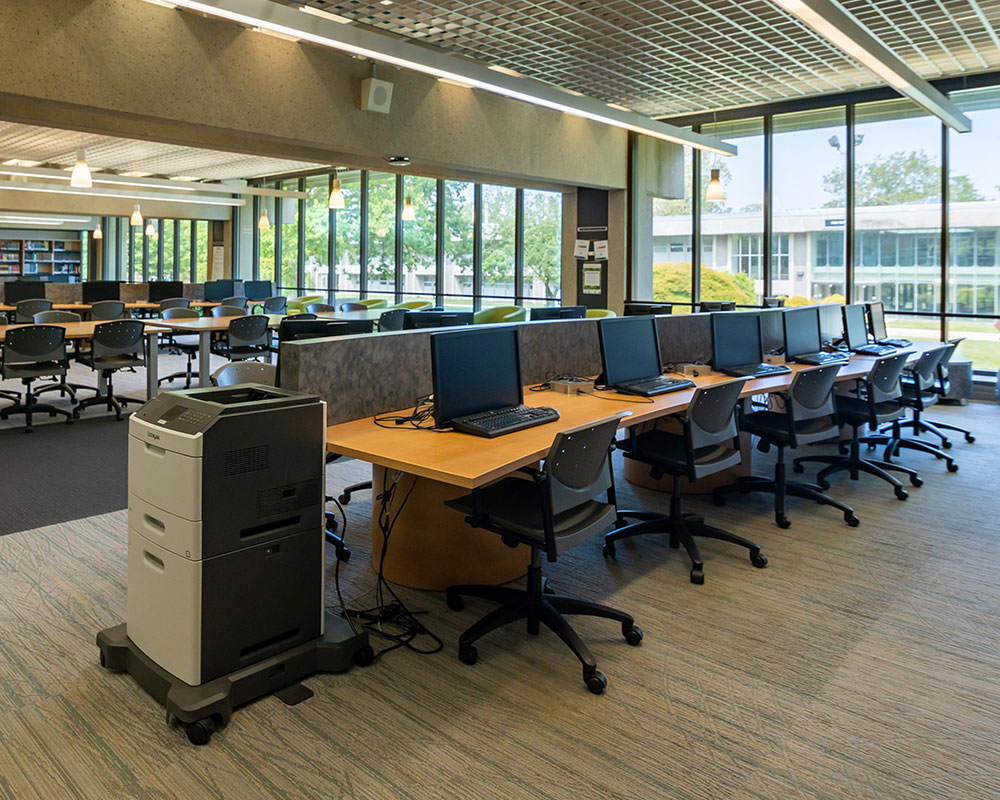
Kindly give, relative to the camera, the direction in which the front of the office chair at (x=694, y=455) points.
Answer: facing away from the viewer and to the left of the viewer

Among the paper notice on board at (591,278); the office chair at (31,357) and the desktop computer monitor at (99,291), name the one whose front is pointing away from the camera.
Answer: the office chair

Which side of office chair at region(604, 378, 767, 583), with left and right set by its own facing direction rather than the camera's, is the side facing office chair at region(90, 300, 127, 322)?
front

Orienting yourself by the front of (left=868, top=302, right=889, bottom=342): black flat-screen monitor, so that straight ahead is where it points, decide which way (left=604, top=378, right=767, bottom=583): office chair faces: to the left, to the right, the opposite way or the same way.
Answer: the opposite way

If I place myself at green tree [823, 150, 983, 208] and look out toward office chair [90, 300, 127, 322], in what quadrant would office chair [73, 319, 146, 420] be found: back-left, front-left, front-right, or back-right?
front-left

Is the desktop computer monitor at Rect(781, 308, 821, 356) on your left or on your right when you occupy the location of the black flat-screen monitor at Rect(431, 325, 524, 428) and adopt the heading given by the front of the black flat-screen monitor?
on your left

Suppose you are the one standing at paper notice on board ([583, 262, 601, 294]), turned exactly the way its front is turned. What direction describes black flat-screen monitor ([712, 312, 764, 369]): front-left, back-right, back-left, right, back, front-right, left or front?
front

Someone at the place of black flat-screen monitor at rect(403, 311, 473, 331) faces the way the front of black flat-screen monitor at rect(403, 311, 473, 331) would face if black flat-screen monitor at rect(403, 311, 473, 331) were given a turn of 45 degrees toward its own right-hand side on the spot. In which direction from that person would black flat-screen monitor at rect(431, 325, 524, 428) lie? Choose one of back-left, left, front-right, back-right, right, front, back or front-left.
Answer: back

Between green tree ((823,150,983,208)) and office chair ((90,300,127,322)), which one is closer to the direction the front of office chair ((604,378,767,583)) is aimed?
the office chair

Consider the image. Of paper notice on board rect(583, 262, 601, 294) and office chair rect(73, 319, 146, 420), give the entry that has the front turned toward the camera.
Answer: the paper notice on board

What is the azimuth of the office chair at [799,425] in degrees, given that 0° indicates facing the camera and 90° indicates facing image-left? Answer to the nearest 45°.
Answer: approximately 135°

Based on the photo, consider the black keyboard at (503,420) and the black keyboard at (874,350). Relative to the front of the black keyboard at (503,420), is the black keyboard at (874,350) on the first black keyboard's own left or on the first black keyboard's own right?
on the first black keyboard's own left

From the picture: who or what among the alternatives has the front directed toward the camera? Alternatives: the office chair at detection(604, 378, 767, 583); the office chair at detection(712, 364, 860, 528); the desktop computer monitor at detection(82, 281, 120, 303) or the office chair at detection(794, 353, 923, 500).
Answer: the desktop computer monitor

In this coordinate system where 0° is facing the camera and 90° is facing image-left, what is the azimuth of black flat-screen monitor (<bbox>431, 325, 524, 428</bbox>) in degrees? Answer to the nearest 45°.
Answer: approximately 315°

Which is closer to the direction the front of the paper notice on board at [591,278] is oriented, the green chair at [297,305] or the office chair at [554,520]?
the office chair
